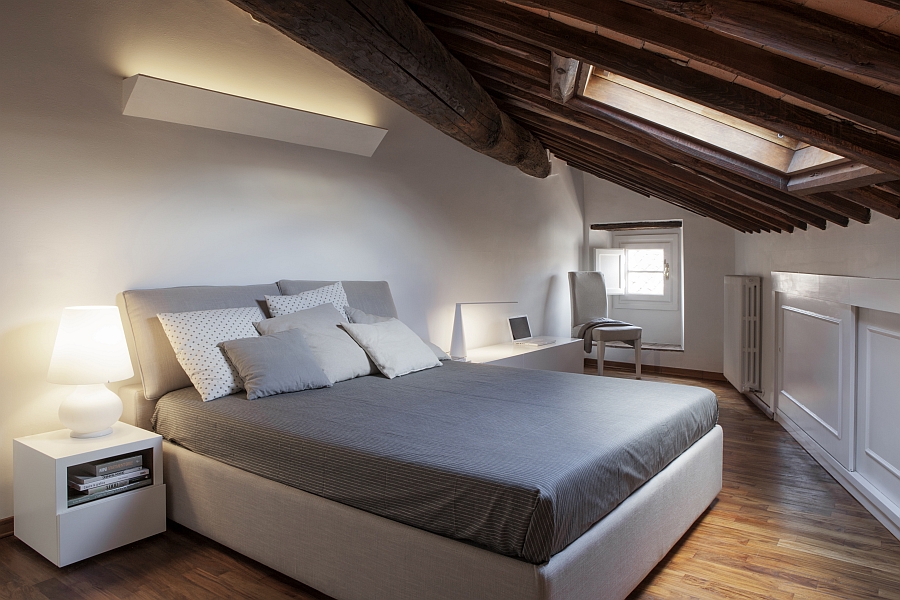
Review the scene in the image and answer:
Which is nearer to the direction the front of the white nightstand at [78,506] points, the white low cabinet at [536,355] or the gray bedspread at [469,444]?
the gray bedspread

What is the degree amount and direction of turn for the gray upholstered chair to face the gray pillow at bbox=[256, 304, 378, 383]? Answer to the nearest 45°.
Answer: approximately 45° to its right

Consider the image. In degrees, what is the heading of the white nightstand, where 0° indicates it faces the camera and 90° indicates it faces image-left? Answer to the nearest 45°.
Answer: approximately 315°

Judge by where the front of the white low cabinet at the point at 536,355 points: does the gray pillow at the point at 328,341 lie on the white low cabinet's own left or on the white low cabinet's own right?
on the white low cabinet's own right

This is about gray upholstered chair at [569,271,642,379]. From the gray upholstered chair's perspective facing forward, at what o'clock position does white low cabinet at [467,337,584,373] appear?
The white low cabinet is roughly at 2 o'clock from the gray upholstered chair.

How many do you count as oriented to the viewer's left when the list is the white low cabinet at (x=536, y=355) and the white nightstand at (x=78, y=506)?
0

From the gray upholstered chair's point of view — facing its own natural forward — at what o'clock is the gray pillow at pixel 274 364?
The gray pillow is roughly at 2 o'clock from the gray upholstered chair.
